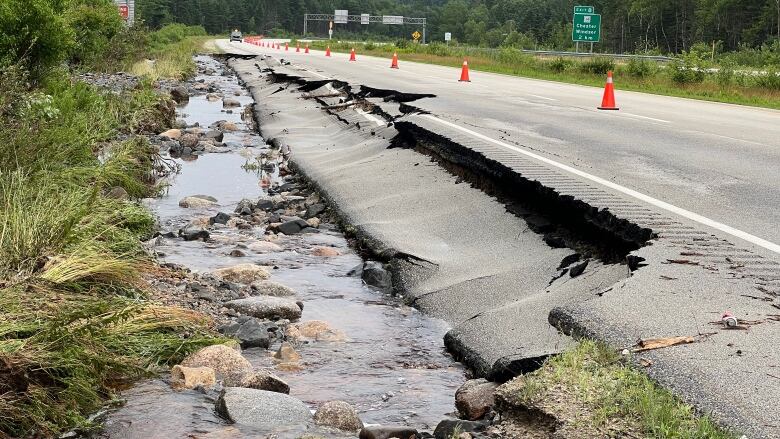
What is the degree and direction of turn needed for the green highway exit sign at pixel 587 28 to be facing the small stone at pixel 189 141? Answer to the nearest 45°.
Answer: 0° — it already faces it

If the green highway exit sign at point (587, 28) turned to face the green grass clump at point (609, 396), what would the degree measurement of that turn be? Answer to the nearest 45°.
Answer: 0° — it already faces it

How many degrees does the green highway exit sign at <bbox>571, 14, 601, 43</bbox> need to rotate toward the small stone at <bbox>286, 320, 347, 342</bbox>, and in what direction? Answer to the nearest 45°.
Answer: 0° — it already faces it

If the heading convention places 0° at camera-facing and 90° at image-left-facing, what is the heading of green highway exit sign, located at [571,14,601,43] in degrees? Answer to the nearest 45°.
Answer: approximately 0°

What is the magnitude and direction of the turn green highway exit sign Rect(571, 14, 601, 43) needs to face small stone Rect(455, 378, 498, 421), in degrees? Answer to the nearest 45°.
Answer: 0° — it already faces it

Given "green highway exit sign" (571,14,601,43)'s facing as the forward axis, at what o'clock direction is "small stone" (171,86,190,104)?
The small stone is roughly at 1 o'clock from the green highway exit sign.

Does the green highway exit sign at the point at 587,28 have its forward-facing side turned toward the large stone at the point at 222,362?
yes

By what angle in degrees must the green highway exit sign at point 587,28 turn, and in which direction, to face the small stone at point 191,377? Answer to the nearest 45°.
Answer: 0° — it already faces it
